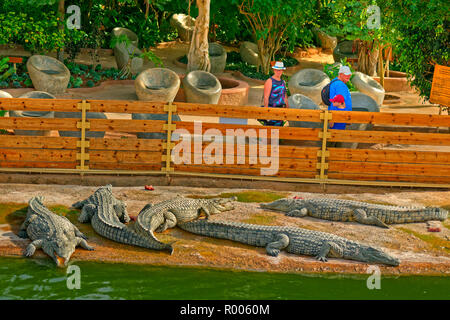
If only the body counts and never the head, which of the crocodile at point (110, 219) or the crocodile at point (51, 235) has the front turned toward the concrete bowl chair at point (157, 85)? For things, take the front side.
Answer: the crocodile at point (110, 219)

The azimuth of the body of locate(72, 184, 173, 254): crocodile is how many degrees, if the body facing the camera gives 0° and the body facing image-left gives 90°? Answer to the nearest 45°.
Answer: approximately 180°

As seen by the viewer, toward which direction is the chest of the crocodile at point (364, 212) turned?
to the viewer's left

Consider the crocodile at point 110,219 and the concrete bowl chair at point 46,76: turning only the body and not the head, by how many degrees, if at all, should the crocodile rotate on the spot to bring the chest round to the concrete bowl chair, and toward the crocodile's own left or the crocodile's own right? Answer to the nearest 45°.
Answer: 0° — it already faces it

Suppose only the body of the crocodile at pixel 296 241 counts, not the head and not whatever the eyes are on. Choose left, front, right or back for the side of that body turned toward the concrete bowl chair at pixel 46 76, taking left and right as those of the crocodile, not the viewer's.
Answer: back

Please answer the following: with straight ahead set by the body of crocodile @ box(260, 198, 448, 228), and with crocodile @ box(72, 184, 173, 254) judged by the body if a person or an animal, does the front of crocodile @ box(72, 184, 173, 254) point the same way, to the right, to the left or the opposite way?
to the right

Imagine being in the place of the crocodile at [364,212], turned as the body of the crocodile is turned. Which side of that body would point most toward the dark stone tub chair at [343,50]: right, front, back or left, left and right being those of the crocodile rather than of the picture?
right

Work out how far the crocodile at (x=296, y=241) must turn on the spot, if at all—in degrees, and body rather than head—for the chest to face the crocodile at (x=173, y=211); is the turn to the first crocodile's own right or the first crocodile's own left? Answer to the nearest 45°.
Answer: approximately 135° to the first crocodile's own right

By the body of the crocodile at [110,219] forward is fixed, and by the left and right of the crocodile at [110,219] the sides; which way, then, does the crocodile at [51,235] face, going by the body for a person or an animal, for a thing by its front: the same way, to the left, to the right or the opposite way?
the opposite way
